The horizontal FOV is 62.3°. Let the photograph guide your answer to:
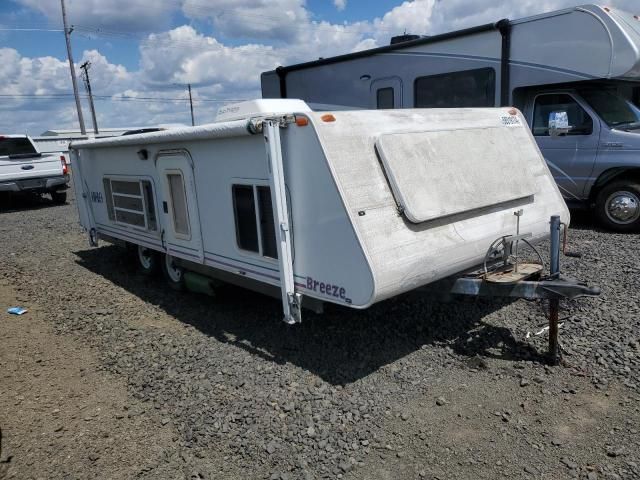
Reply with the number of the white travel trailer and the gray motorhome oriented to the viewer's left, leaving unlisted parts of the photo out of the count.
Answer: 0

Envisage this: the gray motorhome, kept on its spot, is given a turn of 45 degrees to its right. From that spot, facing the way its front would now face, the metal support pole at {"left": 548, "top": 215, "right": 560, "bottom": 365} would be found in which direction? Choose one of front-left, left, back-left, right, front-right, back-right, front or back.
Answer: front

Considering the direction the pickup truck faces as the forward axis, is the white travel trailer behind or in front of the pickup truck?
behind

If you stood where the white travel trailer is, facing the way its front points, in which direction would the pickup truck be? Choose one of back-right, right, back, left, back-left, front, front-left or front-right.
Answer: back

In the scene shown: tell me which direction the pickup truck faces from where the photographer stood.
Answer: facing away from the viewer and to the left of the viewer

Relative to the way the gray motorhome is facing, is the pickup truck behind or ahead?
behind

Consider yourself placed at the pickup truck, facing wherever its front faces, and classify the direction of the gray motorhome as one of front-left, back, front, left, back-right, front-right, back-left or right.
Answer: back

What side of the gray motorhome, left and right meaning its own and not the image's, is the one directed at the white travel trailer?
right

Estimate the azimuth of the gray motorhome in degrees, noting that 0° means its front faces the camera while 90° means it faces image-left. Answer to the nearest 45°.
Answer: approximately 315°

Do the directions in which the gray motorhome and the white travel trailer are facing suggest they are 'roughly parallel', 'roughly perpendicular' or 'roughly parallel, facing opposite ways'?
roughly parallel

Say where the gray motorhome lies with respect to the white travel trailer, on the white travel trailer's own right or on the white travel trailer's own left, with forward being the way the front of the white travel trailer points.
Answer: on the white travel trailer's own left
